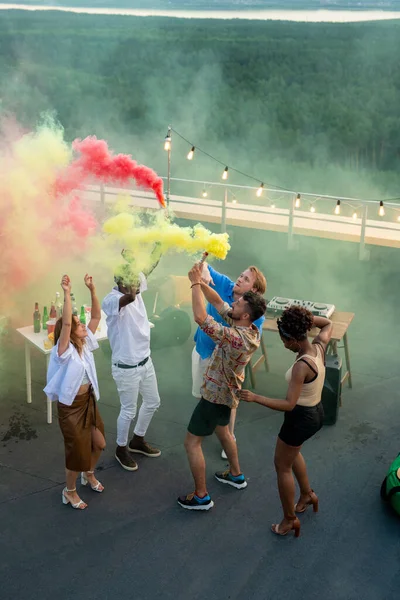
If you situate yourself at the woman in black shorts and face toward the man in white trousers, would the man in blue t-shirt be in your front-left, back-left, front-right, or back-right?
front-right

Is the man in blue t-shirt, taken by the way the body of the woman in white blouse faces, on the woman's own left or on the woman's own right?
on the woman's own left

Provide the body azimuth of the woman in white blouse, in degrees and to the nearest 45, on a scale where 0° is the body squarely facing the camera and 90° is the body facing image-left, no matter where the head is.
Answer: approximately 315°

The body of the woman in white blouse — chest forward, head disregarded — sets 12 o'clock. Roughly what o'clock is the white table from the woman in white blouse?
The white table is roughly at 7 o'clock from the woman in white blouse.

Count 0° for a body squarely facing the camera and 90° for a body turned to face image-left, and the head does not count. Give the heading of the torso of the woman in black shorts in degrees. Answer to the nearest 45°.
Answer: approximately 135°

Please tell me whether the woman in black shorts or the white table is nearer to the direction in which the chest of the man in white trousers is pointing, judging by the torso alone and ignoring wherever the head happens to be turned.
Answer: the woman in black shorts

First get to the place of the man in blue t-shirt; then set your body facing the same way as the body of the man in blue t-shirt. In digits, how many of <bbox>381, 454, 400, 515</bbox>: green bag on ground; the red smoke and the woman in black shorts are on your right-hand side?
1

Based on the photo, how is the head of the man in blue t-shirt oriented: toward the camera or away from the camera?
toward the camera

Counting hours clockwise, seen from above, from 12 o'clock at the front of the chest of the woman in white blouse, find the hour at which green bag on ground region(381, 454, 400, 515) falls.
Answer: The green bag on ground is roughly at 11 o'clock from the woman in white blouse.

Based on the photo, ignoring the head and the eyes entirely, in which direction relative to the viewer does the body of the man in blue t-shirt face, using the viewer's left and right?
facing the viewer and to the left of the viewer
